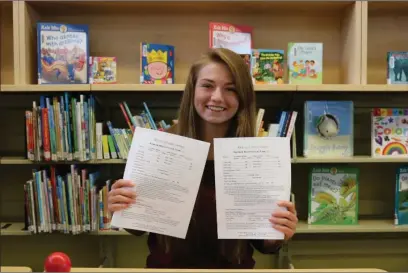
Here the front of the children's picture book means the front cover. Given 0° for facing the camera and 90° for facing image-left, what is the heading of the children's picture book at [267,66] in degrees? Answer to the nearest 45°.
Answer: approximately 0°

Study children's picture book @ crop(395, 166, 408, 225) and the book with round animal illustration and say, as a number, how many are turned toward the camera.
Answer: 2

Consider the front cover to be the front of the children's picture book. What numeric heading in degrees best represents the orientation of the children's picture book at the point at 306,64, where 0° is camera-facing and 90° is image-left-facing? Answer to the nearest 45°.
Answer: approximately 0°

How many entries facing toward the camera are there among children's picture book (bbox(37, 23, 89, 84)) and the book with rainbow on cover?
2
